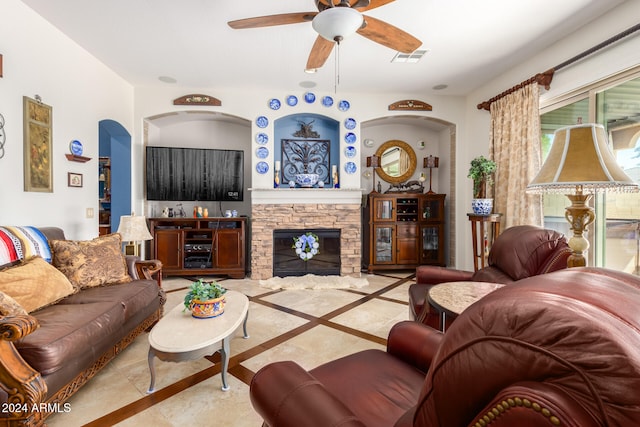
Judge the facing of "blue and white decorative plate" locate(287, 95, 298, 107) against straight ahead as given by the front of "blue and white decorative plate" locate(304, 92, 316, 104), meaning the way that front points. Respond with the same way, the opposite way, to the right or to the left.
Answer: the same way

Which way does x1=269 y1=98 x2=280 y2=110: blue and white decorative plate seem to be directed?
toward the camera

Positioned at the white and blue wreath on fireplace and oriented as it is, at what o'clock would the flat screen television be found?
The flat screen television is roughly at 3 o'clock from the white and blue wreath on fireplace.

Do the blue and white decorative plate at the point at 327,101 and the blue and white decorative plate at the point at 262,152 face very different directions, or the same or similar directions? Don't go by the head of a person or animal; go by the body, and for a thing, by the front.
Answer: same or similar directions

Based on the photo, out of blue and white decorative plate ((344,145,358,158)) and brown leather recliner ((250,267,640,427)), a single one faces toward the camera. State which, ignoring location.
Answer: the blue and white decorative plate

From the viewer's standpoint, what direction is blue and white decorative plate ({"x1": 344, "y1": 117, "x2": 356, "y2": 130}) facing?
toward the camera

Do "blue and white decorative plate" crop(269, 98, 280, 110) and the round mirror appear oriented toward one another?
no

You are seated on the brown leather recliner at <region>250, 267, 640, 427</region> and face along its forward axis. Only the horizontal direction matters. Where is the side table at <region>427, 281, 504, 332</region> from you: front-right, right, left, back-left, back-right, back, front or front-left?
front-right

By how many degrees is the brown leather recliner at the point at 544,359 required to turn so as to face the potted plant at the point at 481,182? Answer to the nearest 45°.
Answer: approximately 45° to its right

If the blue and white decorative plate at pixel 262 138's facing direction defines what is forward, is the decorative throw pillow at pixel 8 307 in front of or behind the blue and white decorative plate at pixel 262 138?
in front

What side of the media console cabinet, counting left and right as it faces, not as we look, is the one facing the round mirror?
left

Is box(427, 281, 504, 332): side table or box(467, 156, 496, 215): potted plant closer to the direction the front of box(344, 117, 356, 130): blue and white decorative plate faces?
the side table

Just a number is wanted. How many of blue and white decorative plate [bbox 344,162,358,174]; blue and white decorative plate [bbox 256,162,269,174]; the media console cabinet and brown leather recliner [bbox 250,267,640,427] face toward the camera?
3

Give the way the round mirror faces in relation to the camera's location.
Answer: facing the viewer

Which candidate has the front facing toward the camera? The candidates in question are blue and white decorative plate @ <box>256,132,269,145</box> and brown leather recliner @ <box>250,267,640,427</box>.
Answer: the blue and white decorative plate

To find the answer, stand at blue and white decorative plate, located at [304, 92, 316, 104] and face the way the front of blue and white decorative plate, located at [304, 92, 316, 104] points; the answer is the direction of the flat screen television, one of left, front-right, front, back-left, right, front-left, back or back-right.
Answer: right

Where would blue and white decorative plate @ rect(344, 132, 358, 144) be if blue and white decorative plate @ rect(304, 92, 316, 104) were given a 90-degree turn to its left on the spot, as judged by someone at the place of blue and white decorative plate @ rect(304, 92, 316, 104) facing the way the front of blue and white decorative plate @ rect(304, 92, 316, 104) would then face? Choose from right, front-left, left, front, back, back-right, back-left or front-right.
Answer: front

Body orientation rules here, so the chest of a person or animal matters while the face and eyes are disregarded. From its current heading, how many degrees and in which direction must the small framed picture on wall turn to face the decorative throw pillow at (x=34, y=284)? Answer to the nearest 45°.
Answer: approximately 45° to its right

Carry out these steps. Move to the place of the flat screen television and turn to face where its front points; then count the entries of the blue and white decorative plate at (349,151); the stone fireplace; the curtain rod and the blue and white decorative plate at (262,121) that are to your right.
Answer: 0

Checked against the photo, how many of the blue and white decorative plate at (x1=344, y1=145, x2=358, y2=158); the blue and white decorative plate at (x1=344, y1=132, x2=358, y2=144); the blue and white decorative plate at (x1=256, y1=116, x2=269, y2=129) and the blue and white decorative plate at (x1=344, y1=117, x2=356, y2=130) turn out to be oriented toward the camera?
4
